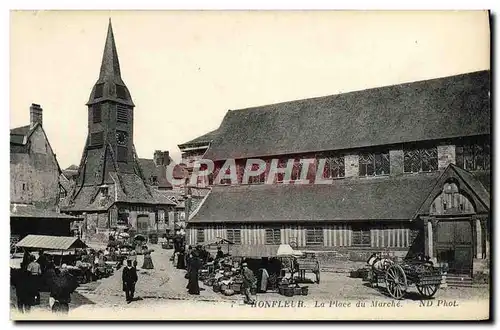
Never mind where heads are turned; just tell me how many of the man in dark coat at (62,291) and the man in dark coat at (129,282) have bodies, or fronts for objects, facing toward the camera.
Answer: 1

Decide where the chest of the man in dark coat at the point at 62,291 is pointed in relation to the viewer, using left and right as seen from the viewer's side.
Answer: facing away from the viewer

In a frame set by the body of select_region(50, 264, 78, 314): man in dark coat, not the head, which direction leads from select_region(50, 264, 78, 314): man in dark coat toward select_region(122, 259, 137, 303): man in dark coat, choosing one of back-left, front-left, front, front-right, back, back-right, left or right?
right

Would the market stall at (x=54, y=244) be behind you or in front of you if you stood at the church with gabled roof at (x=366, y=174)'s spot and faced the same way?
in front

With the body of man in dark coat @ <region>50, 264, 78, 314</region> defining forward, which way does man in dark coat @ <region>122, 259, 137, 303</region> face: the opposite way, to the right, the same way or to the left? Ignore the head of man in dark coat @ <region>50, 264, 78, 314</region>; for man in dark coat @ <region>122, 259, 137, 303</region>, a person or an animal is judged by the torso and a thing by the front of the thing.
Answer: the opposite way

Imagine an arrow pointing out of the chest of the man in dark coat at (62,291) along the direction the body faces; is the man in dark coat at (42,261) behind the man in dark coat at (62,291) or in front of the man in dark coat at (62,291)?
in front

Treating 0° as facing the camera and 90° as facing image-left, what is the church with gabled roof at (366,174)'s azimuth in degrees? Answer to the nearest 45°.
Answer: approximately 45°

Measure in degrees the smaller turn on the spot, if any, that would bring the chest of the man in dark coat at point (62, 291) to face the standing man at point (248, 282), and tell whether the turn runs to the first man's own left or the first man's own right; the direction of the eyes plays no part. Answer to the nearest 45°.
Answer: approximately 90° to the first man's own right
